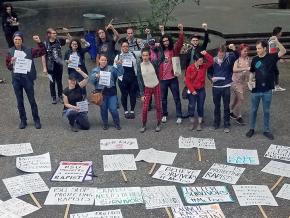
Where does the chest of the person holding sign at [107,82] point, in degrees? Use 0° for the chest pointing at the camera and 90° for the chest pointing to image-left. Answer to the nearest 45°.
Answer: approximately 0°

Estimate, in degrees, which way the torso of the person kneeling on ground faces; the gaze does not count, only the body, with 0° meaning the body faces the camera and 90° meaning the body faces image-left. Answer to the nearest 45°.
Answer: approximately 315°

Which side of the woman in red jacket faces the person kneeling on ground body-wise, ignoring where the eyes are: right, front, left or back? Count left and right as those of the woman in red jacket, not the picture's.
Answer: right

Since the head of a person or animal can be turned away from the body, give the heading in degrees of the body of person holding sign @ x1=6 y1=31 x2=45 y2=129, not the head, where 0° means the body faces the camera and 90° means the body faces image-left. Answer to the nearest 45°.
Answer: approximately 0°

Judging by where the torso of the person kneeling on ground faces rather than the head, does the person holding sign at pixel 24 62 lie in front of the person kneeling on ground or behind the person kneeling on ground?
behind

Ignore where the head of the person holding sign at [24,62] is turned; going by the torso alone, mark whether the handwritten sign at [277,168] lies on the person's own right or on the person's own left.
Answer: on the person's own left

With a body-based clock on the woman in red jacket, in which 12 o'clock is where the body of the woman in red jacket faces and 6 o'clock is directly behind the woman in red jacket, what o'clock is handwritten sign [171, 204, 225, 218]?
The handwritten sign is roughly at 12 o'clock from the woman in red jacket.

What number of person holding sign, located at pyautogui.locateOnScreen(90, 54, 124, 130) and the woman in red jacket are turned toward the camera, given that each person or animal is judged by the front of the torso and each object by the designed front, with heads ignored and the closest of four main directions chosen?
2
